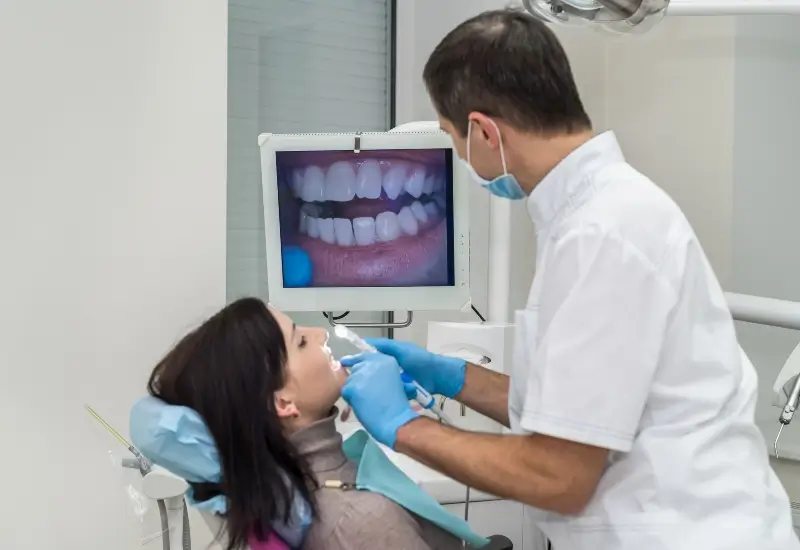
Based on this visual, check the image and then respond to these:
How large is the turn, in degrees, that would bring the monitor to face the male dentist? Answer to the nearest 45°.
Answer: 0° — it already faces them

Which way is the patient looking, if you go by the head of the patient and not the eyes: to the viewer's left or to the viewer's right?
to the viewer's right

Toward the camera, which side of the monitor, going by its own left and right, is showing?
front

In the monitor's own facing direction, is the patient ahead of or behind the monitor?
ahead

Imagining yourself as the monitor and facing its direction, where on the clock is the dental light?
The dental light is roughly at 10 o'clock from the monitor.

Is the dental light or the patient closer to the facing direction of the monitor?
the patient

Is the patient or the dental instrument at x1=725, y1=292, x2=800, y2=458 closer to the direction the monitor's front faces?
the patient

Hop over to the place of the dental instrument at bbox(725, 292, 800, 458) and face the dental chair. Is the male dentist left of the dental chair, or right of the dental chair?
left
